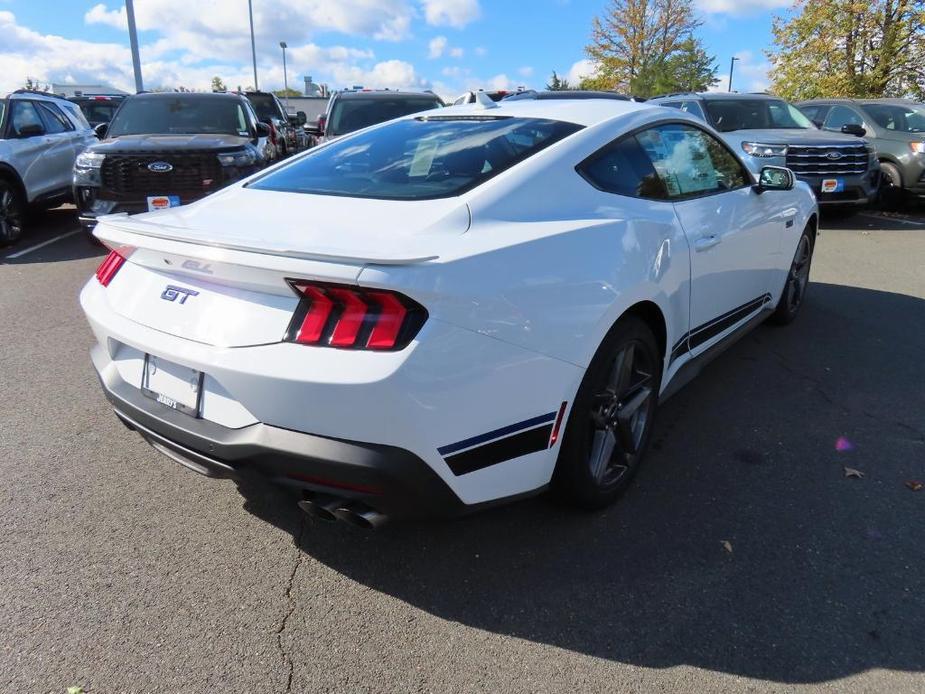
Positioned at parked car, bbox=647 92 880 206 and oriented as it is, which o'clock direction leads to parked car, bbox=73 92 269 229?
parked car, bbox=73 92 269 229 is roughly at 3 o'clock from parked car, bbox=647 92 880 206.

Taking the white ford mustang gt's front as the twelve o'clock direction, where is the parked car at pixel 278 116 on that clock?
The parked car is roughly at 10 o'clock from the white ford mustang gt.

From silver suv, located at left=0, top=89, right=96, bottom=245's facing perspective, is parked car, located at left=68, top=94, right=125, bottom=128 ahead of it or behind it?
behind

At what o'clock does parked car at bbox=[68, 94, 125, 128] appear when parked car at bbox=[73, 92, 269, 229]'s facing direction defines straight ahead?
parked car at bbox=[68, 94, 125, 128] is roughly at 6 o'clock from parked car at bbox=[73, 92, 269, 229].

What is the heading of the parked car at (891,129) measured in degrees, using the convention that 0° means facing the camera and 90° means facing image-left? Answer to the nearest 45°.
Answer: approximately 315°

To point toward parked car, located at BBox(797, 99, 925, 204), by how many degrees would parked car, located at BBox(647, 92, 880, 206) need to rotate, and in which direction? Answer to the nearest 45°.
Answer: approximately 90° to its left

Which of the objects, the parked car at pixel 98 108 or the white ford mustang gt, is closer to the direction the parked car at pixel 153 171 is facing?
the white ford mustang gt

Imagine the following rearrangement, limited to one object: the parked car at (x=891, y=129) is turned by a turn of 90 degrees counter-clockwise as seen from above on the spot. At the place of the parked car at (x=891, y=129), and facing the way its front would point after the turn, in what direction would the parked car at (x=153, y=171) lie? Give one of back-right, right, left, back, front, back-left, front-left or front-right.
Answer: back

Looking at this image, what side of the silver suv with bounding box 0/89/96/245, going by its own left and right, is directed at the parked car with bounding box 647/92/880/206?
left
